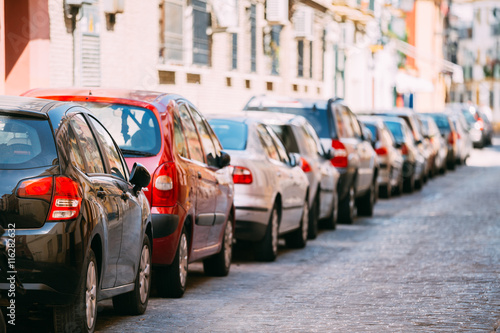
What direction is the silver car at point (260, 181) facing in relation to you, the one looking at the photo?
facing away from the viewer and to the right of the viewer

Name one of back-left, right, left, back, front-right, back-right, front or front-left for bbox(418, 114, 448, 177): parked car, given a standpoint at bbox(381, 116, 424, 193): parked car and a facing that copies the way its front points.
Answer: front-left

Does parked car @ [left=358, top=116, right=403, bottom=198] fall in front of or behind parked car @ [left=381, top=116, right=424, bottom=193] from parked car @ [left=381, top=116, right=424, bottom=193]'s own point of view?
behind

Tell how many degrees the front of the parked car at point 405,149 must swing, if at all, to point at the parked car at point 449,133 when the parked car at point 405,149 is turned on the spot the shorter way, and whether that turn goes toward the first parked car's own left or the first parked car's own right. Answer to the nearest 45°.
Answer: approximately 45° to the first parked car's own left

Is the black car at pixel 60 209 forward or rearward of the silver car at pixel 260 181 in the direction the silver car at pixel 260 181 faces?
rearward

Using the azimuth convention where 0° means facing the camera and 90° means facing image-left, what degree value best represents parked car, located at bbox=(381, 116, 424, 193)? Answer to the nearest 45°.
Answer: approximately 225°

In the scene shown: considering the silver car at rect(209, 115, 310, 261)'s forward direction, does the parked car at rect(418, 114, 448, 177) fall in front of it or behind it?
in front

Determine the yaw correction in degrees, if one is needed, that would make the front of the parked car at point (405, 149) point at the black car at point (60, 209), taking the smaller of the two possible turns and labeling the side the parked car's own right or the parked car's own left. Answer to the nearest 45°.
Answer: approximately 135° to the parked car's own right

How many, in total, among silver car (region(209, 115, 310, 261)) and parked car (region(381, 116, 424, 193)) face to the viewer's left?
0

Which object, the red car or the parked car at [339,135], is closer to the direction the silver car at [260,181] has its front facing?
the parked car

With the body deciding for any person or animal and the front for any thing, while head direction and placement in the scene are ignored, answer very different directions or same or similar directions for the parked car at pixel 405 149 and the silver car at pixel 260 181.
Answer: same or similar directions

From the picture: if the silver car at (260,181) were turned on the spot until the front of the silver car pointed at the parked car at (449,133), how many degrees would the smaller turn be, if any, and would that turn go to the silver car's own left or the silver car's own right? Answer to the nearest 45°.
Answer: approximately 45° to the silver car's own left

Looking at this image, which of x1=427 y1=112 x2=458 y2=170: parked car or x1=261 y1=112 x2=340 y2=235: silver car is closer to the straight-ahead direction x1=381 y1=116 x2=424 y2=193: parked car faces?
the parked car

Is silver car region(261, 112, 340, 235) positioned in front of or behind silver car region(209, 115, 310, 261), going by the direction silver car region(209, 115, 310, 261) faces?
in front
